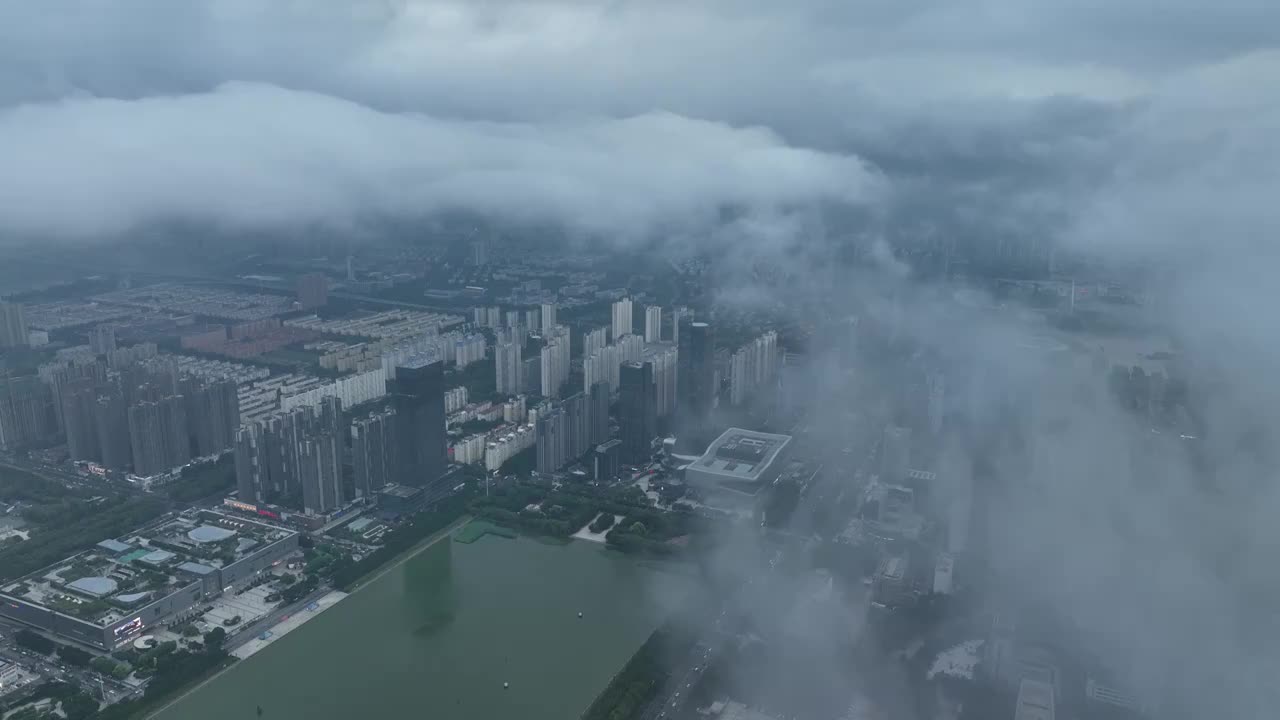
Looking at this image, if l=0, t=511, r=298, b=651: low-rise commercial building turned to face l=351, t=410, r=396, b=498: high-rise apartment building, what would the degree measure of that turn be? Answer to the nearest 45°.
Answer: approximately 45° to its left

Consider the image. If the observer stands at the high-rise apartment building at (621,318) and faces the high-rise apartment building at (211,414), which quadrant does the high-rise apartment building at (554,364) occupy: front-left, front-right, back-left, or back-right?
front-left

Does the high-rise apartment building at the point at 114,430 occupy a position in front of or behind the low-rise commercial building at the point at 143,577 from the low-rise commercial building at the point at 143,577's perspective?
behind

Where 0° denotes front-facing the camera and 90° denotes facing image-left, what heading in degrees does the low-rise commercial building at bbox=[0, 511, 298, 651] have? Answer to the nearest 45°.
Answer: approximately 315°

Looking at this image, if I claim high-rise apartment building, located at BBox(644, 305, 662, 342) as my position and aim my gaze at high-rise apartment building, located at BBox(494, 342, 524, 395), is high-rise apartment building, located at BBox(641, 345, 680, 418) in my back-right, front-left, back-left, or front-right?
front-left

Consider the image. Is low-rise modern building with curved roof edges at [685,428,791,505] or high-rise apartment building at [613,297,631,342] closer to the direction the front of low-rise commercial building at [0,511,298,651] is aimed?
the low-rise modern building with curved roof edges

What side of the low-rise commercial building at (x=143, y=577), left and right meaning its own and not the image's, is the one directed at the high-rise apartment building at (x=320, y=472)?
left

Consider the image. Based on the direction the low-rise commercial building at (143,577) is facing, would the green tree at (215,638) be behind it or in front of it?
in front

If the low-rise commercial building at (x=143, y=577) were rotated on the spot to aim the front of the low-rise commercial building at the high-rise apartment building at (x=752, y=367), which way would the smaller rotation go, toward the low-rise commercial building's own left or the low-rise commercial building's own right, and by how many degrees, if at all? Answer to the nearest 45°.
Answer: approximately 45° to the low-rise commercial building's own left

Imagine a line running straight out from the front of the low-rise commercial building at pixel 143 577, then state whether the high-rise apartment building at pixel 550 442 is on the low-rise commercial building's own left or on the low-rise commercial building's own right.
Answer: on the low-rise commercial building's own left

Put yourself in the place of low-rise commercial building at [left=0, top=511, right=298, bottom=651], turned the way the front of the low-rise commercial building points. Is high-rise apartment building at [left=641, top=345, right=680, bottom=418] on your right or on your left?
on your left

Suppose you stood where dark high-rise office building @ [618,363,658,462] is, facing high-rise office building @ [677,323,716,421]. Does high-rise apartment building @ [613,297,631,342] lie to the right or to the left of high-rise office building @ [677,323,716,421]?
left

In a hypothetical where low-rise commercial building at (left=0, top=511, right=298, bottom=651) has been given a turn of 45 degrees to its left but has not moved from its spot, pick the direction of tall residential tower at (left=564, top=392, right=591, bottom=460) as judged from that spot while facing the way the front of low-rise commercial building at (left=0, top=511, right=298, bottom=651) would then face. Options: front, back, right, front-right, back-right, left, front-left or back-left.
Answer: front
